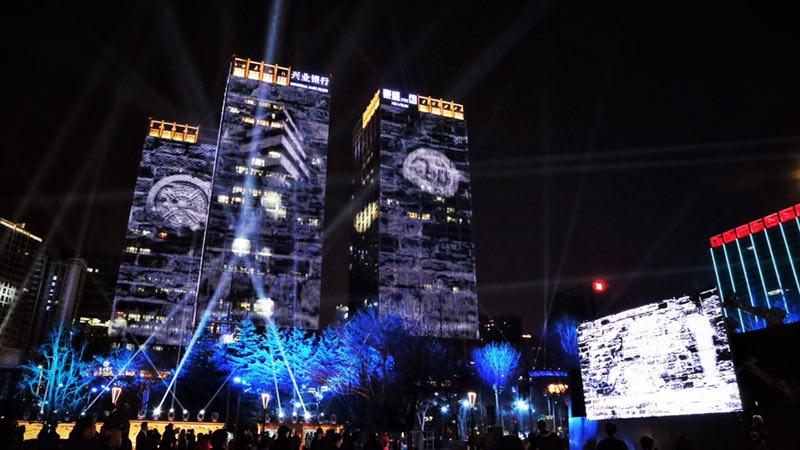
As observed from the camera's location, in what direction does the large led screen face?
facing the viewer and to the left of the viewer

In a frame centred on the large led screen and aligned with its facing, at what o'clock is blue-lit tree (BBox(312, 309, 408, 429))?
The blue-lit tree is roughly at 3 o'clock from the large led screen.
